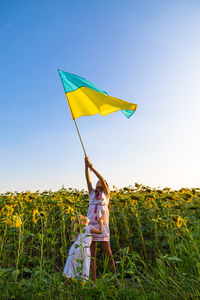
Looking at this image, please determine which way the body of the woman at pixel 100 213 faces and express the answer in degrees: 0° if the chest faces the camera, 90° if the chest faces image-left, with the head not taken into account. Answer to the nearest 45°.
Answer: approximately 45°
